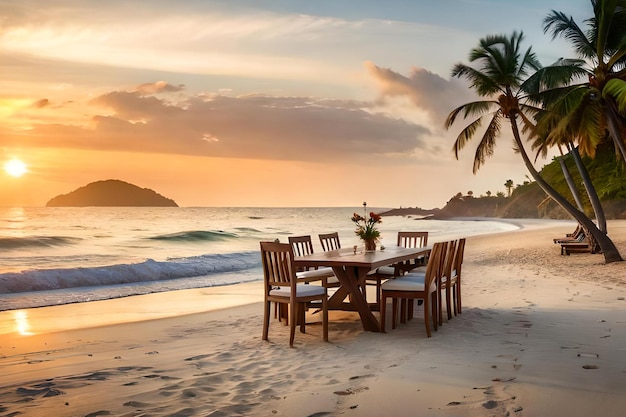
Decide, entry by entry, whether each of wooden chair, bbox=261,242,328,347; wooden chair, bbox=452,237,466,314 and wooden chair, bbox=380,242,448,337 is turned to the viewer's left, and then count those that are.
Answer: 2

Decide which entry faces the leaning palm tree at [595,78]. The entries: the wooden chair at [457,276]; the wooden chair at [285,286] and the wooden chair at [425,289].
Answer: the wooden chair at [285,286]

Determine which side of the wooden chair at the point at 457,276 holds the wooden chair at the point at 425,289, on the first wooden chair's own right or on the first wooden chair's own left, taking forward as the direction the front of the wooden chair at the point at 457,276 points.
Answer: on the first wooden chair's own left

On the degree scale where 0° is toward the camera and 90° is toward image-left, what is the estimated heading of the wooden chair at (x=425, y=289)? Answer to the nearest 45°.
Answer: approximately 90°

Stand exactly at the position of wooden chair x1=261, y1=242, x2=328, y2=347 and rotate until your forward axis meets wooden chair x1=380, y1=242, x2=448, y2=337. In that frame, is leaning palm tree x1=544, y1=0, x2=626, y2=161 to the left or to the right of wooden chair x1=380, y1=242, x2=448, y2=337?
left

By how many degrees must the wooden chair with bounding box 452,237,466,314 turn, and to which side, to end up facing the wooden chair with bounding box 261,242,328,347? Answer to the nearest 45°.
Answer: approximately 45° to its left

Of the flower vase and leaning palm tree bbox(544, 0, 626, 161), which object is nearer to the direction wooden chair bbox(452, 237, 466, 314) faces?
the flower vase

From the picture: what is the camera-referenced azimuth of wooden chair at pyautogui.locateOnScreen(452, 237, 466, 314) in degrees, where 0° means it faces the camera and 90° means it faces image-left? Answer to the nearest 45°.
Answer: approximately 90°

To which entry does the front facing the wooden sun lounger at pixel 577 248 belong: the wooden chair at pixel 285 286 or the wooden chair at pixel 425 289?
the wooden chair at pixel 285 286

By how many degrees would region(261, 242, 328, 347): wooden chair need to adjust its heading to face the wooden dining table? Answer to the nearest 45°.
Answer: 0° — it already faces it

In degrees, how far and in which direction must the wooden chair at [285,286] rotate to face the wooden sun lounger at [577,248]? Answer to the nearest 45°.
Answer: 0° — it already faces it

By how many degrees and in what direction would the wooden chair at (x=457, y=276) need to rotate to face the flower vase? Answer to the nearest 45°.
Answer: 0° — it already faces it

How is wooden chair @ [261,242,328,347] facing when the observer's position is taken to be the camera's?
facing away from the viewer and to the right of the viewer
